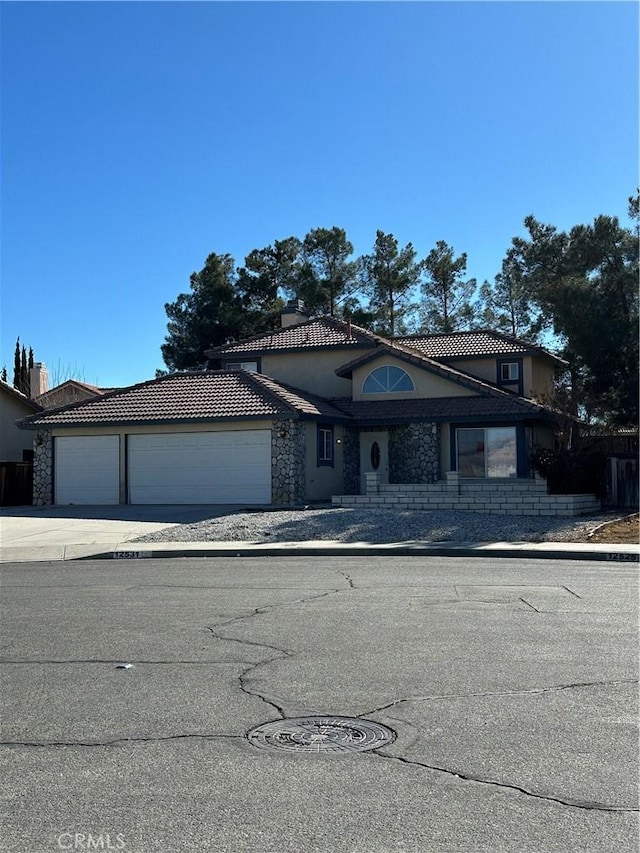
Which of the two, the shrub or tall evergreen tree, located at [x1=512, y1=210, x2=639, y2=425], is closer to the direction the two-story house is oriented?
the shrub

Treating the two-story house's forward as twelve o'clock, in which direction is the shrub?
The shrub is roughly at 10 o'clock from the two-story house.

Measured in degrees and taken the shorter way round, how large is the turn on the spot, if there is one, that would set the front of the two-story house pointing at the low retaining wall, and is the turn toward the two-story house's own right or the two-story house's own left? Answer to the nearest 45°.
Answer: approximately 45° to the two-story house's own left

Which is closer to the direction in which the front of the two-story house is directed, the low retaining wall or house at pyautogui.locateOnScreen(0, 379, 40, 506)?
the low retaining wall

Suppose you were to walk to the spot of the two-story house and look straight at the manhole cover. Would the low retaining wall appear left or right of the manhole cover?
left

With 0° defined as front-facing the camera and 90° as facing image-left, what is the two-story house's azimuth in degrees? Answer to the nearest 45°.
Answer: approximately 0°

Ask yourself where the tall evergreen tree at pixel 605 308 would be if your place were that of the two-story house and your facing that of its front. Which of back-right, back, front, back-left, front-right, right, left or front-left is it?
left

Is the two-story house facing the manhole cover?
yes

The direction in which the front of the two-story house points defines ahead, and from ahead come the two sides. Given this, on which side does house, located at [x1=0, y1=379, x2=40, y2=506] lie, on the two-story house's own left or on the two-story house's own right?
on the two-story house's own right

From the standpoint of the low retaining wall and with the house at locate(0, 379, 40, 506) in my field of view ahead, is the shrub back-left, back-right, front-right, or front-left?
back-right
